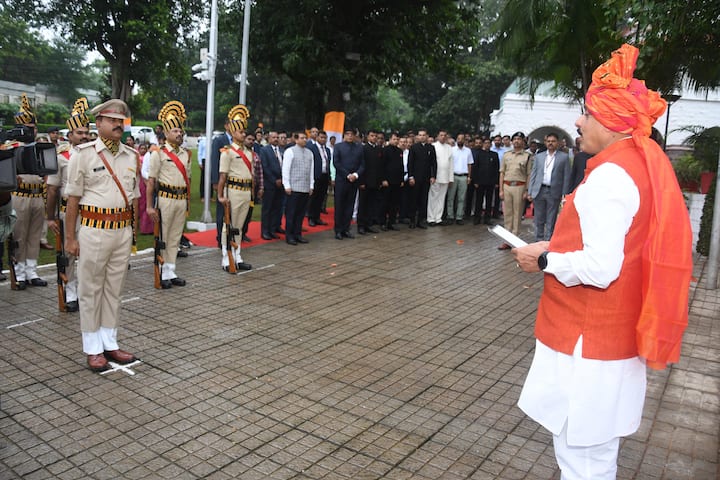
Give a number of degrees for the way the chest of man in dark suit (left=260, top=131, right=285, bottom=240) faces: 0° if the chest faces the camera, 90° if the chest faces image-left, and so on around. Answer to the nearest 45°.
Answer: approximately 315°

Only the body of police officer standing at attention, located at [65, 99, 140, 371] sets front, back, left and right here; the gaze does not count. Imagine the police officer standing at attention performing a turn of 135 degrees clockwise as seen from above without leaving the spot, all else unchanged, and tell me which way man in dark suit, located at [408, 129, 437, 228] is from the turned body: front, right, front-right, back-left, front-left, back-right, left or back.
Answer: back-right

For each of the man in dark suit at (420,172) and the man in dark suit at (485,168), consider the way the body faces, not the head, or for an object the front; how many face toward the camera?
2

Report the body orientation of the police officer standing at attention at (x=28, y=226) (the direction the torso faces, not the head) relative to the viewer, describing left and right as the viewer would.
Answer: facing the viewer and to the right of the viewer

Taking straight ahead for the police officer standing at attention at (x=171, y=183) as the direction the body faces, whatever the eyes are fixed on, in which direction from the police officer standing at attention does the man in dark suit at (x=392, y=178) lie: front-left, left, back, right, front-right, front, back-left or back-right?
left

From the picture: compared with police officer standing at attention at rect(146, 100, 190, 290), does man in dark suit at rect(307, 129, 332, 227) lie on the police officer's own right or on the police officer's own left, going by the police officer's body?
on the police officer's own left

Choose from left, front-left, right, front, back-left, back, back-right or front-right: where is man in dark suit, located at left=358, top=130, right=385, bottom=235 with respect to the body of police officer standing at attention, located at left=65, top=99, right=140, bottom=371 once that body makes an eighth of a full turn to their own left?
front-left

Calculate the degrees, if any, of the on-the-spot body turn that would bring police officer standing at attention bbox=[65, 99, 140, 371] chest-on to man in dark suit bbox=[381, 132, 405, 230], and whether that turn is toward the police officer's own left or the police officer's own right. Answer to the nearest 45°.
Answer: approximately 90° to the police officer's own left

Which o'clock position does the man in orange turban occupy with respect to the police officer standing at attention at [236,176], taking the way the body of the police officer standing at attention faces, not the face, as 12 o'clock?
The man in orange turban is roughly at 1 o'clock from the police officer standing at attention.

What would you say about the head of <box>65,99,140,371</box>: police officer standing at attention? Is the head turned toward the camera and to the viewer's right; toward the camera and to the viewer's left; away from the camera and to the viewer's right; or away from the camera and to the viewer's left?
toward the camera and to the viewer's right

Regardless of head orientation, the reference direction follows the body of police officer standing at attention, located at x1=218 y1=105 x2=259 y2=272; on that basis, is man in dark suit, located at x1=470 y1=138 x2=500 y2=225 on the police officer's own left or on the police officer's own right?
on the police officer's own left

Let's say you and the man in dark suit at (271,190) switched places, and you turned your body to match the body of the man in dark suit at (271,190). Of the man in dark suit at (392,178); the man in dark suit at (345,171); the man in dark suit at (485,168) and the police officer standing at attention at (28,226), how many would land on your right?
1

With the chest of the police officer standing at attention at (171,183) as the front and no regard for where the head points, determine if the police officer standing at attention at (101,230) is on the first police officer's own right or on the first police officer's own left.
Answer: on the first police officer's own right
